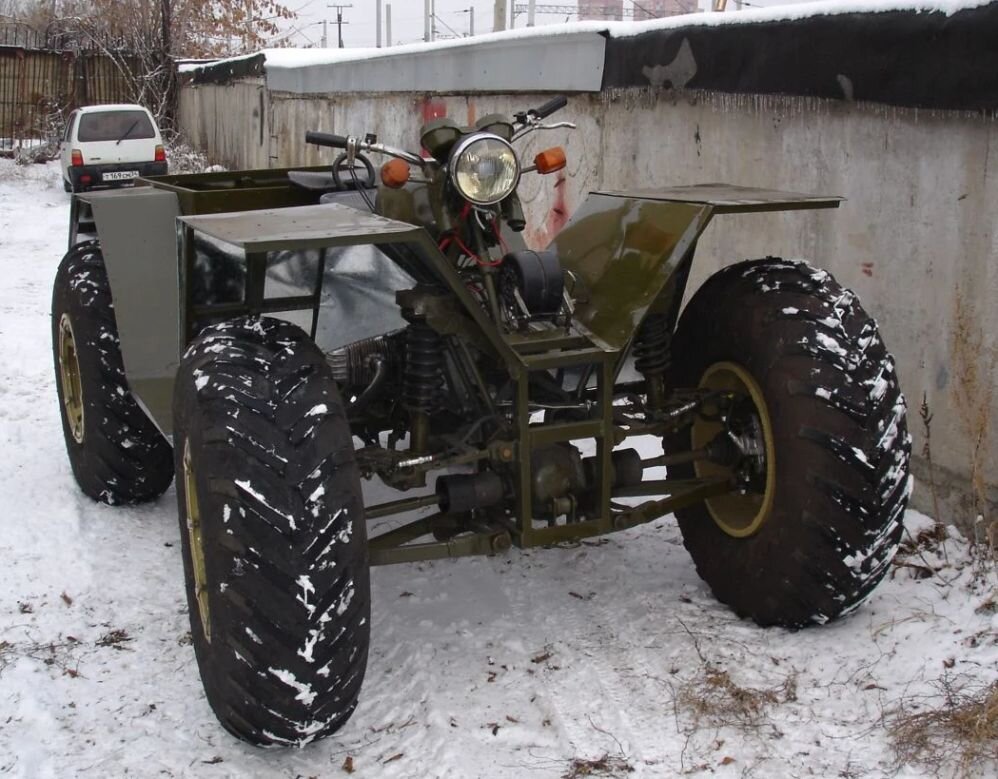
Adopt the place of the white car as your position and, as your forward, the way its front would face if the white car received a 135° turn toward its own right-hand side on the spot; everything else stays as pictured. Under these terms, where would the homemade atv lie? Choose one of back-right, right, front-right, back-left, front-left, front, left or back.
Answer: front-right

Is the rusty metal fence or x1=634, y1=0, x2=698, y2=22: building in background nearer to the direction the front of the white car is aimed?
the rusty metal fence

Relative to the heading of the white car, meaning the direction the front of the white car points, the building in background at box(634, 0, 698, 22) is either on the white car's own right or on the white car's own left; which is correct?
on the white car's own right

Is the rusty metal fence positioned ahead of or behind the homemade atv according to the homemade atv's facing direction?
behind

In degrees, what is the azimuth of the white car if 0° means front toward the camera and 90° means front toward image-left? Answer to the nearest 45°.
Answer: approximately 180°

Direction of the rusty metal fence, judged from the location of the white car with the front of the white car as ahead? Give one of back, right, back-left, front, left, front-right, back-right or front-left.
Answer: front

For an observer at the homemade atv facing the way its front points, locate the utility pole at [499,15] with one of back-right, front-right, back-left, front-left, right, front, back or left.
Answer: back-left

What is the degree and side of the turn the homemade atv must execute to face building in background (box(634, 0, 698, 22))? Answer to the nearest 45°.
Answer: approximately 135° to its left

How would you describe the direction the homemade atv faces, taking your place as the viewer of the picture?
facing the viewer and to the right of the viewer
